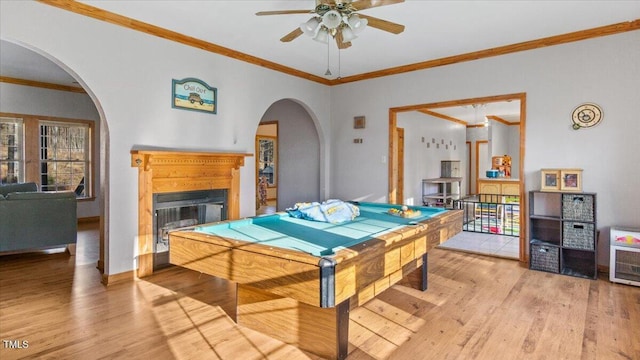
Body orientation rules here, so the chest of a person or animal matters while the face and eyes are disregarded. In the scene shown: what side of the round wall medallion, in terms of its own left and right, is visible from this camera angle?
front

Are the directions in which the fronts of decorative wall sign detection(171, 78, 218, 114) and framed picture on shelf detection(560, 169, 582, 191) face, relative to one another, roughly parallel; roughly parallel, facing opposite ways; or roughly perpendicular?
roughly perpendicular

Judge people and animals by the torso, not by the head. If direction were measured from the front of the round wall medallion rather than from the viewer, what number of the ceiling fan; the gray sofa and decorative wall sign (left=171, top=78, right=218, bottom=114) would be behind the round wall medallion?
0

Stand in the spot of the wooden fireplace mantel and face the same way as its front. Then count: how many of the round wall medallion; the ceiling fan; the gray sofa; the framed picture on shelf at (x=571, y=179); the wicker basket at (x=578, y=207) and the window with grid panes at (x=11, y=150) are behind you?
2

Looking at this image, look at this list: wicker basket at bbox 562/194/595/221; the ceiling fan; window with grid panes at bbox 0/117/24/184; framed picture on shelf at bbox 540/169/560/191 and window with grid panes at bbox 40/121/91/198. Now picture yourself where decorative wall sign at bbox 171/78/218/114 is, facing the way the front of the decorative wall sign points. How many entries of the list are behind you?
2

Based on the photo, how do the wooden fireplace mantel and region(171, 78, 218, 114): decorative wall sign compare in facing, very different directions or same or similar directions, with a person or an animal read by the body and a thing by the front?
same or similar directions

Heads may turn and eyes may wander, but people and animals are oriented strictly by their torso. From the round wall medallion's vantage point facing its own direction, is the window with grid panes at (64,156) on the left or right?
on its right

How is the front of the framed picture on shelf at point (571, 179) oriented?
toward the camera

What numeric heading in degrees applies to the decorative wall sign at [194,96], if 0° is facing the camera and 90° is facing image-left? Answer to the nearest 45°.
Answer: approximately 315°

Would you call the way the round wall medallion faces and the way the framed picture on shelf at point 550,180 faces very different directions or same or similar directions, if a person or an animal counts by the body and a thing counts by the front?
same or similar directions

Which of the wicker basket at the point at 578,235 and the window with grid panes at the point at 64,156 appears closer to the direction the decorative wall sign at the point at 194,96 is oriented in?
the wicker basket

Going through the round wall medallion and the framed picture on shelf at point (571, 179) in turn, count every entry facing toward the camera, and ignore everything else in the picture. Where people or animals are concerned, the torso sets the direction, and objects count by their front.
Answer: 2

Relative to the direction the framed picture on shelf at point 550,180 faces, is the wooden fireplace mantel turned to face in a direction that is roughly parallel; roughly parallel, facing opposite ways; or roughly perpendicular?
roughly perpendicular

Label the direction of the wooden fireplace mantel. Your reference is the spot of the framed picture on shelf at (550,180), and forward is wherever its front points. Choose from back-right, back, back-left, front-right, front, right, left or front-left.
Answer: front-right

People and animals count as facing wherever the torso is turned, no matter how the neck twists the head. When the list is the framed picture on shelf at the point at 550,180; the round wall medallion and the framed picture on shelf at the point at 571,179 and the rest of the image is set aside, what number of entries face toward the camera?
3

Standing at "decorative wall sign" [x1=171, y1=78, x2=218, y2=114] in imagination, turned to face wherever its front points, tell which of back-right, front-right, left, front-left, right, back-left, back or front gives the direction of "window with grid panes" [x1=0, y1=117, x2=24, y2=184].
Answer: back
